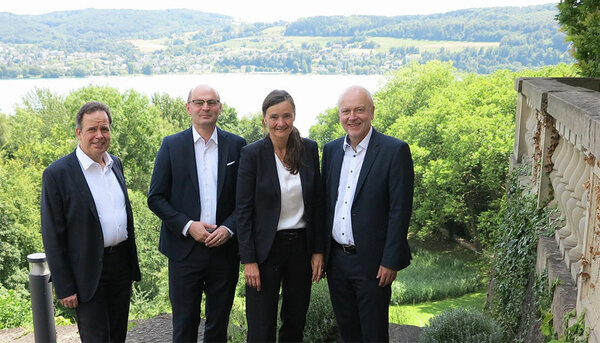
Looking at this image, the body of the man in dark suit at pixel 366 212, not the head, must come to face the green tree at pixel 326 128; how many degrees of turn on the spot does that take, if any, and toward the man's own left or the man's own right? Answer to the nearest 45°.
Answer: approximately 135° to the man's own right

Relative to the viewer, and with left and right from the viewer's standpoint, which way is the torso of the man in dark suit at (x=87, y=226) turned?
facing the viewer and to the right of the viewer

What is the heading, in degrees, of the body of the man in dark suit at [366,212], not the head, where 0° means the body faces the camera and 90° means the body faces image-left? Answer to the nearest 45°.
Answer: approximately 45°

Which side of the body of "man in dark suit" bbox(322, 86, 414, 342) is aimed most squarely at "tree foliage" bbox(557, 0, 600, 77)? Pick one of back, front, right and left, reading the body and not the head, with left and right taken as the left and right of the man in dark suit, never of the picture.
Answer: back

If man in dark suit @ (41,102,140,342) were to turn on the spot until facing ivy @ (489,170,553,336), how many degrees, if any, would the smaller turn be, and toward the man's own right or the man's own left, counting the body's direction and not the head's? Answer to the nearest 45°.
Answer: approximately 45° to the man's own left

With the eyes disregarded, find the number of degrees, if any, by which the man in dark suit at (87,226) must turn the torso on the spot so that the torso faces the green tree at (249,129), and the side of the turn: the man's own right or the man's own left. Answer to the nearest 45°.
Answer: approximately 135° to the man's own left

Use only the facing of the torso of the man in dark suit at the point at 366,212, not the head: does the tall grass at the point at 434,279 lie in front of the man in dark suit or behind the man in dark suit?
behind

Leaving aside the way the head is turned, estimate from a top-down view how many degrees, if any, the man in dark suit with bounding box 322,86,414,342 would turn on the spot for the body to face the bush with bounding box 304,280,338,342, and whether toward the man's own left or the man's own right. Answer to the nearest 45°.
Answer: approximately 135° to the man's own right
